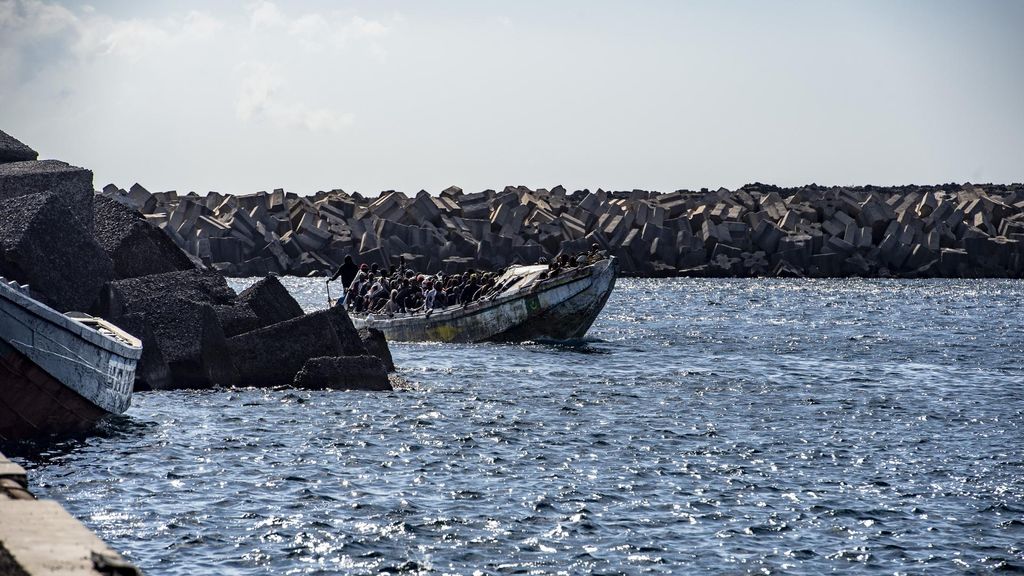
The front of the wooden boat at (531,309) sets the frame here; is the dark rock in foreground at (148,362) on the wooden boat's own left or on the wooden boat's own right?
on the wooden boat's own right

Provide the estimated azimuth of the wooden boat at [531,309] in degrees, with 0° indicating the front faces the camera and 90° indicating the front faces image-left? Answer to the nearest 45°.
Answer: approximately 270°

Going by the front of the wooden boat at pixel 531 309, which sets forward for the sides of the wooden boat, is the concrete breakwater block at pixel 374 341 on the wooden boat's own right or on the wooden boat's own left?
on the wooden boat's own right

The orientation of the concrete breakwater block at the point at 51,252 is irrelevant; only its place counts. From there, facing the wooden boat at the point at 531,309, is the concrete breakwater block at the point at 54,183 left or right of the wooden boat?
left

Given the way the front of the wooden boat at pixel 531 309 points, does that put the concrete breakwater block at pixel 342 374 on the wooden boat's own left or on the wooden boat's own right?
on the wooden boat's own right

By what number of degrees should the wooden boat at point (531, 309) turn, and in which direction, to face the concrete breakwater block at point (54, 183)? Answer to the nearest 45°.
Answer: approximately 135° to its right

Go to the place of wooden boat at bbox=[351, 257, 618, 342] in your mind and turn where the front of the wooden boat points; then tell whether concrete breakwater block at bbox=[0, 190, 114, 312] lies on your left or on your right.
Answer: on your right

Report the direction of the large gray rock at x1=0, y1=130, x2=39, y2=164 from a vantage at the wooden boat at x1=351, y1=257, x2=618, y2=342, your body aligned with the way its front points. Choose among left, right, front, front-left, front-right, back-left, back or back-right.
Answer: back-right

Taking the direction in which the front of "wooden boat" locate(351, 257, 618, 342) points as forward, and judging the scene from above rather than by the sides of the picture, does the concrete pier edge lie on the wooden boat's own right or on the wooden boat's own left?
on the wooden boat's own right
